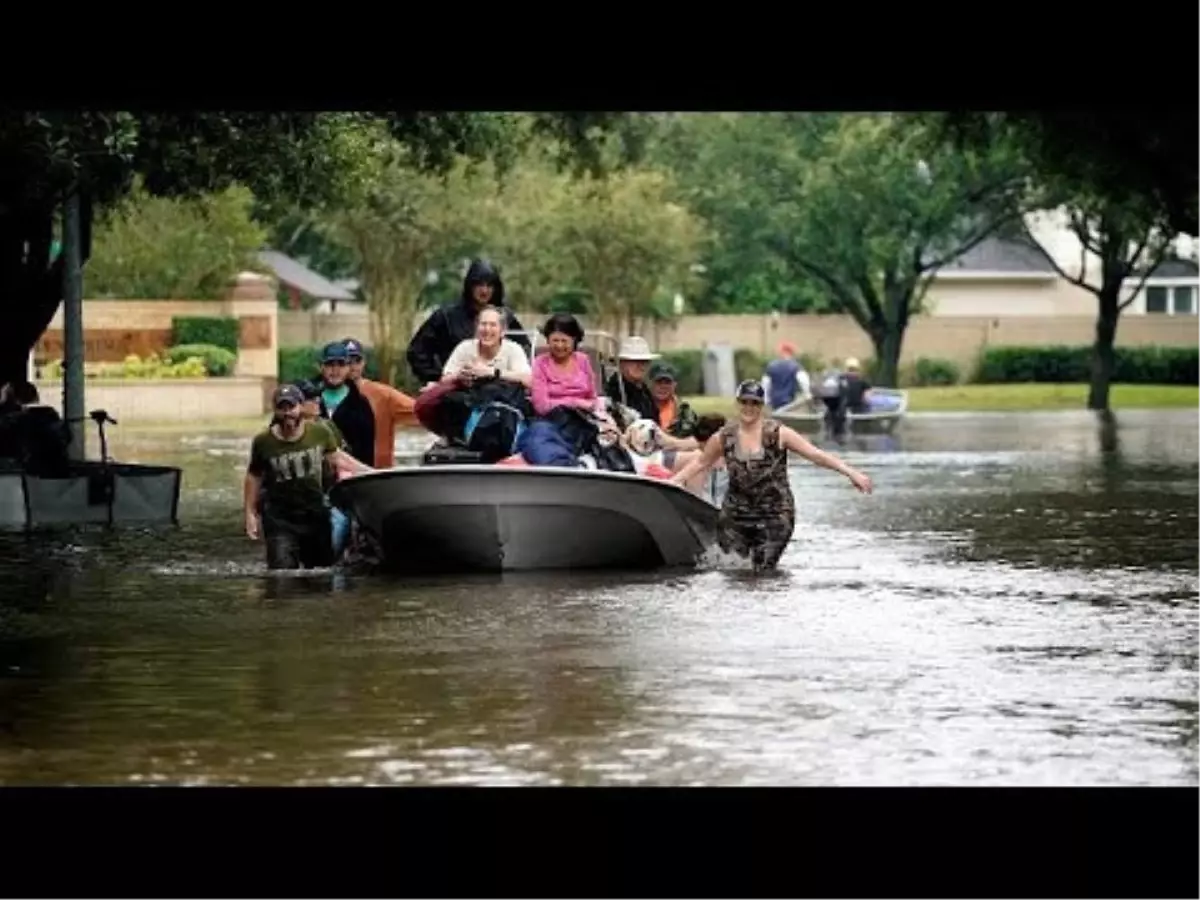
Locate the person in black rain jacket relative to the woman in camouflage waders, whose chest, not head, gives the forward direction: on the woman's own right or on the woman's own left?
on the woman's own right

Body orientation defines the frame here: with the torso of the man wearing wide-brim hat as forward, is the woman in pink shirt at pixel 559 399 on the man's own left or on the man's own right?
on the man's own right

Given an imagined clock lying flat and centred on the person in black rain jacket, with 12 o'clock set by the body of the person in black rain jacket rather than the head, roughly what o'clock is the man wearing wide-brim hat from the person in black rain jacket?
The man wearing wide-brim hat is roughly at 8 o'clock from the person in black rain jacket.

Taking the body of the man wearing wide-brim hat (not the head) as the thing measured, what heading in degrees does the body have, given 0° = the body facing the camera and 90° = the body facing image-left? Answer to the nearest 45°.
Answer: approximately 315°
